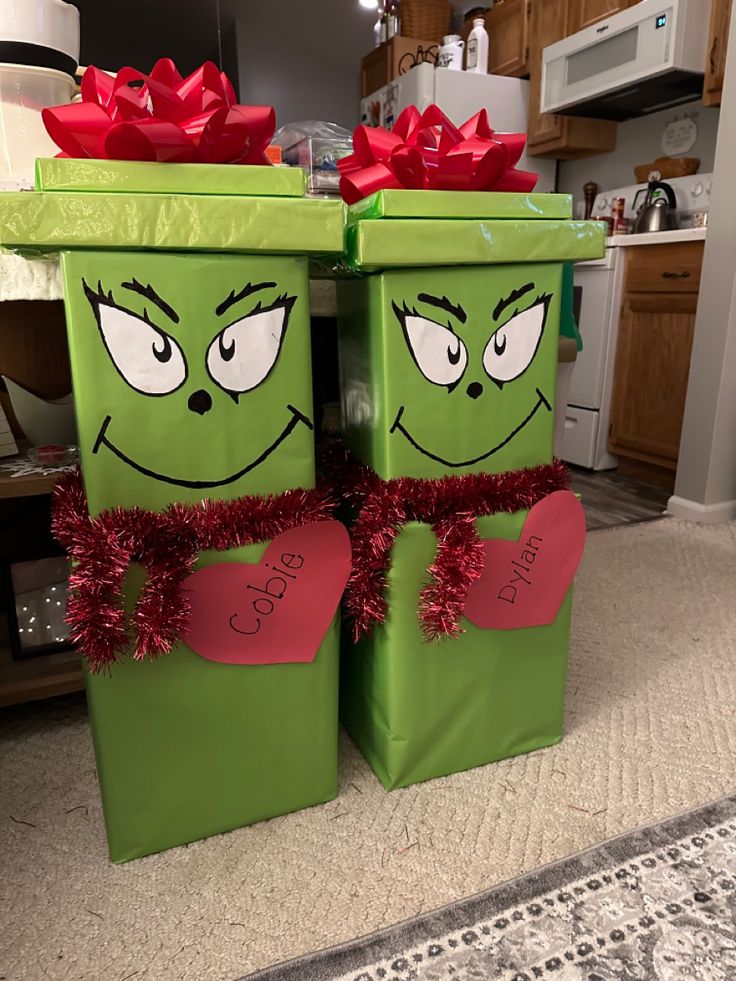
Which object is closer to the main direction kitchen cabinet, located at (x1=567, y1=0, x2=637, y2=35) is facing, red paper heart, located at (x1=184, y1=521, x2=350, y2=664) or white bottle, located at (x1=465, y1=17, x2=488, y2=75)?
the red paper heart

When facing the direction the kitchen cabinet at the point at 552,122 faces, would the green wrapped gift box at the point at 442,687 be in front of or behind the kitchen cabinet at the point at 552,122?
in front

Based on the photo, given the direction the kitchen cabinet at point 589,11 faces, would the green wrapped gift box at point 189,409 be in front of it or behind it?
in front

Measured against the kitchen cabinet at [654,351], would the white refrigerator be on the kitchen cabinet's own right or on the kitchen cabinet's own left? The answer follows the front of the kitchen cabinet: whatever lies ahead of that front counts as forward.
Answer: on the kitchen cabinet's own right

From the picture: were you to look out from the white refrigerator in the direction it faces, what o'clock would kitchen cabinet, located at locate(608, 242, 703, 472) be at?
The kitchen cabinet is roughly at 9 o'clock from the white refrigerator.

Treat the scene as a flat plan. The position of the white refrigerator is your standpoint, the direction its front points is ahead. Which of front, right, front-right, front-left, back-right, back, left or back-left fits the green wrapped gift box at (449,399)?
front-left

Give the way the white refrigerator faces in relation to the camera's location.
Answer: facing the viewer and to the left of the viewer

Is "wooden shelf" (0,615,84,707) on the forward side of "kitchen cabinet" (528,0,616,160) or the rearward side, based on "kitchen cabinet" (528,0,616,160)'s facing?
on the forward side

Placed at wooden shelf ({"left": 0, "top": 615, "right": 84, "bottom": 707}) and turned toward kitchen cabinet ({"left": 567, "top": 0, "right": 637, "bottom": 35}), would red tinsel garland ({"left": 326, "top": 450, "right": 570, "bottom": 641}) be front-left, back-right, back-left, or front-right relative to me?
front-right
